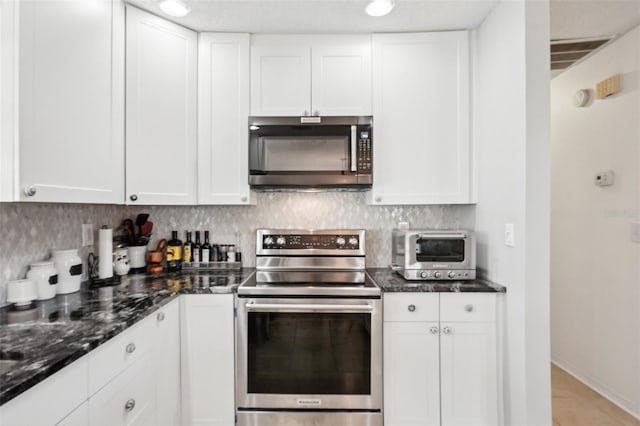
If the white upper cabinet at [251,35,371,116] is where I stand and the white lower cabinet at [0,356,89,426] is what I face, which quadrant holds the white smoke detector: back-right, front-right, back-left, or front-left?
back-left

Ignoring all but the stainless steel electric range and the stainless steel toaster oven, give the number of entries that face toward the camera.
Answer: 2

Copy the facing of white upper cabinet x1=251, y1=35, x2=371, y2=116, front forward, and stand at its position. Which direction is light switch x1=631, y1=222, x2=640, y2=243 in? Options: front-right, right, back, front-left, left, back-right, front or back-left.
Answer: left

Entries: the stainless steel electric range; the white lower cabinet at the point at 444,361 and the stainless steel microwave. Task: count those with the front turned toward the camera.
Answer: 3

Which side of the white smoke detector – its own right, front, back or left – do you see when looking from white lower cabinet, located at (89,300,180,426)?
front

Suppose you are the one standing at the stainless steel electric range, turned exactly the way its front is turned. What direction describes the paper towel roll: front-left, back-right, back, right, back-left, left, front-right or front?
right

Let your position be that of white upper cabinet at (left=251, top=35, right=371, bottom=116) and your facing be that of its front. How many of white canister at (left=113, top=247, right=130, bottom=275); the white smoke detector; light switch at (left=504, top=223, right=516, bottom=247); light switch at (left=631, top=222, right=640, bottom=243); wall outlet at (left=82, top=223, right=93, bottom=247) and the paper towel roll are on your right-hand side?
3

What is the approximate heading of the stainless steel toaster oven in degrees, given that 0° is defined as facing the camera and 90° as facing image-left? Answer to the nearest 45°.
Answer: approximately 0°

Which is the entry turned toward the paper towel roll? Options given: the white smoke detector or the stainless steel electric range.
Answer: the white smoke detector

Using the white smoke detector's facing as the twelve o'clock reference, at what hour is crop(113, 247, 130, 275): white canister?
The white canister is roughly at 12 o'clock from the white smoke detector.
